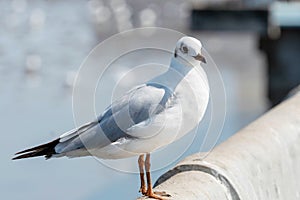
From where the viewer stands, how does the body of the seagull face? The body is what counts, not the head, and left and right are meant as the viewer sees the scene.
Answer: facing to the right of the viewer
